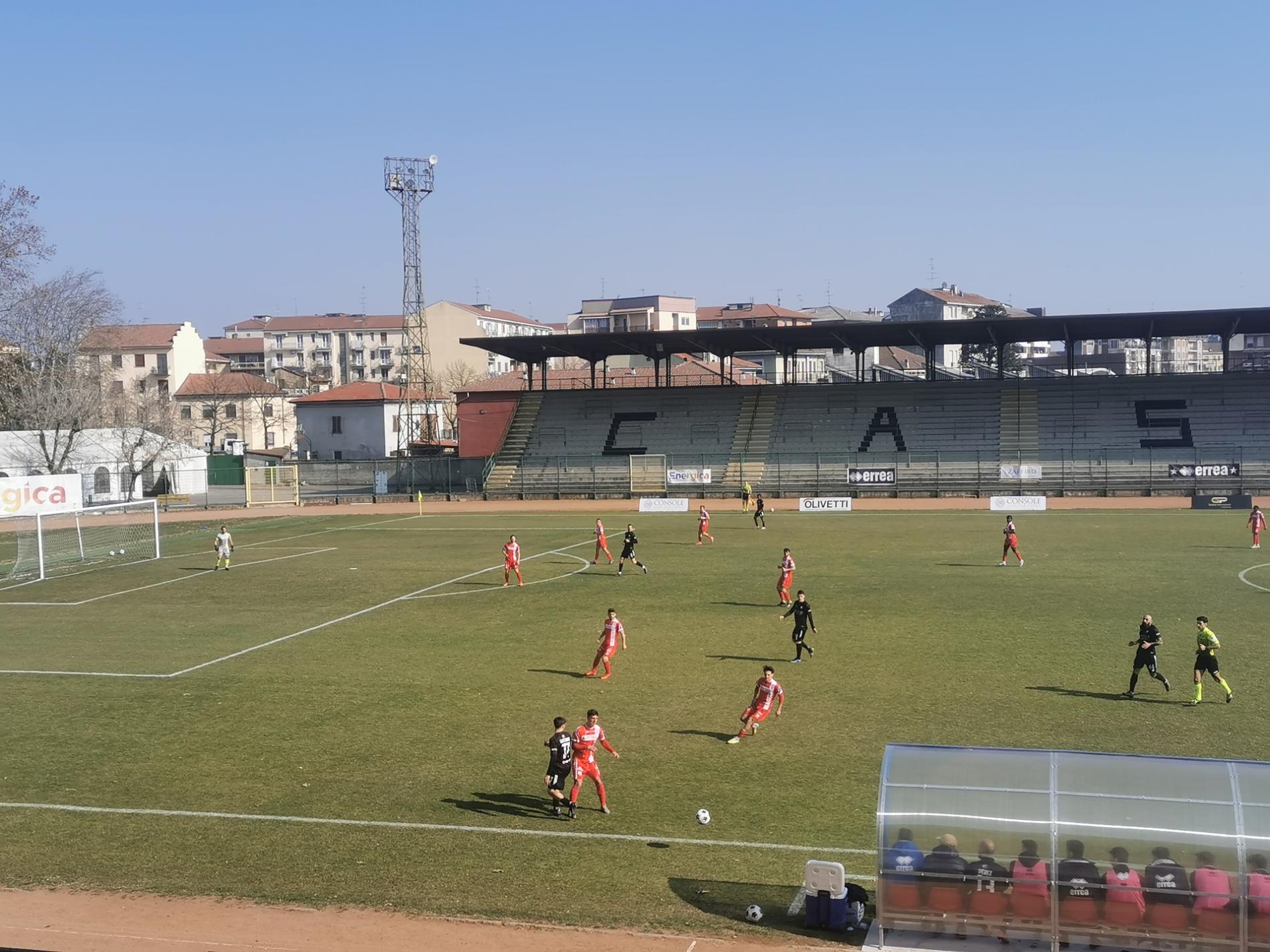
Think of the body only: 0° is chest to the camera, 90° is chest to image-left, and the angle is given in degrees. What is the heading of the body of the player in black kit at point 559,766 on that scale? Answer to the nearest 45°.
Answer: approximately 135°

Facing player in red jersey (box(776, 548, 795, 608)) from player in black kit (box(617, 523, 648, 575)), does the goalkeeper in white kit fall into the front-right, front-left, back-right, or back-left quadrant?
back-right

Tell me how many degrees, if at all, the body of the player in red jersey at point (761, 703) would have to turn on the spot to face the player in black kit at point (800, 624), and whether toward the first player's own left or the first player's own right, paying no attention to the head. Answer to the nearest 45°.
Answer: approximately 135° to the first player's own right

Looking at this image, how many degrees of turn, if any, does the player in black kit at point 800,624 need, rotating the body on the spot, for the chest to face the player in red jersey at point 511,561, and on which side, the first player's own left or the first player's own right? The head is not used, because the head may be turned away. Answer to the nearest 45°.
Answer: approximately 90° to the first player's own right

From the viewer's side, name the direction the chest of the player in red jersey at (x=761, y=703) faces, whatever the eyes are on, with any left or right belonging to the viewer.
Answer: facing the viewer and to the left of the viewer

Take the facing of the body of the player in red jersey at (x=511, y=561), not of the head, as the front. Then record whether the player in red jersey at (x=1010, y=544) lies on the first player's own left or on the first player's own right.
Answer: on the first player's own left

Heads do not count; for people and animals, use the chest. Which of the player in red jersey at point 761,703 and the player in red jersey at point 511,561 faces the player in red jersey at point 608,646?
the player in red jersey at point 511,561

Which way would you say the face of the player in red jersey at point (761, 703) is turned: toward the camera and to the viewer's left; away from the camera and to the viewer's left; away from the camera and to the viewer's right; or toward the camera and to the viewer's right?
toward the camera and to the viewer's left

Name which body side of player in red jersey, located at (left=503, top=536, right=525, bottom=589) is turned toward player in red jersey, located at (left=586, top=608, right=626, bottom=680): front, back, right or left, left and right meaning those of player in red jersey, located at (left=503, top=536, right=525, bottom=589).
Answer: front

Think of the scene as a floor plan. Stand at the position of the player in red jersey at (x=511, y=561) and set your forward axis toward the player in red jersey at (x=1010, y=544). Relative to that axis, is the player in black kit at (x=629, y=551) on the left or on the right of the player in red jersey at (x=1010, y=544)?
left

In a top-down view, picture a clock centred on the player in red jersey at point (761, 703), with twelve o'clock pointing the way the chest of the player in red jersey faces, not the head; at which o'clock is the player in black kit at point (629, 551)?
The player in black kit is roughly at 4 o'clock from the player in red jersey.

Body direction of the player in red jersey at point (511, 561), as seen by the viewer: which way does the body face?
toward the camera

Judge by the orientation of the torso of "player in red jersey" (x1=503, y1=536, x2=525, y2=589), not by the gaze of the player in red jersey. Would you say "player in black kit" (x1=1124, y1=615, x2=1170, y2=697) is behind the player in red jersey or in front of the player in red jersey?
in front

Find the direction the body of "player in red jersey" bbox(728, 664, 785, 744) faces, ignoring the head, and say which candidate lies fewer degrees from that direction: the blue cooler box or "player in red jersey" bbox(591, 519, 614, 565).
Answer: the blue cooler box
